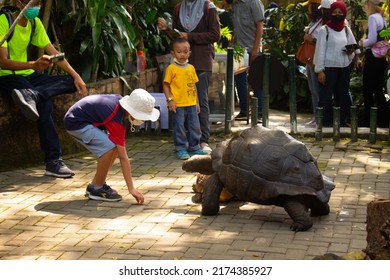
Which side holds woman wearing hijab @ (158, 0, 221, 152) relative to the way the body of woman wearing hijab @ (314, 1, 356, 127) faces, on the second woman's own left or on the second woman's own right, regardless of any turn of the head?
on the second woman's own right

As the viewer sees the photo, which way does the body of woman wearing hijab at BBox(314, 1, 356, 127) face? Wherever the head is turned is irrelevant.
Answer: toward the camera

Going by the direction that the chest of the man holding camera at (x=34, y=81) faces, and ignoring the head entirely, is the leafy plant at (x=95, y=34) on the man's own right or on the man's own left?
on the man's own left

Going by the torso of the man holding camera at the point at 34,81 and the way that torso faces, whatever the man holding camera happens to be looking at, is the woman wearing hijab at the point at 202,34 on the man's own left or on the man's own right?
on the man's own left

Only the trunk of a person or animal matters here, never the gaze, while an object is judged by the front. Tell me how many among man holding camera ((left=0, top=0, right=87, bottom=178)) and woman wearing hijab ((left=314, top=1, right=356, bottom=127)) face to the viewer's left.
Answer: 0

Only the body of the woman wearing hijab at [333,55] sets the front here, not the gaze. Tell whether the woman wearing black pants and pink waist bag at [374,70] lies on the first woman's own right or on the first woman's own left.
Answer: on the first woman's own left

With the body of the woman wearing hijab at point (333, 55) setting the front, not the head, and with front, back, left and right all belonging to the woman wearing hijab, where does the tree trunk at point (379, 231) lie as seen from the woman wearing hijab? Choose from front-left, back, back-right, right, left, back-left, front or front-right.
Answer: front

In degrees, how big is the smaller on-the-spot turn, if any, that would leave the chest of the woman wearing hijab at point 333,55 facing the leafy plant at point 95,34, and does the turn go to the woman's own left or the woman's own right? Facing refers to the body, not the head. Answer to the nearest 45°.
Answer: approximately 90° to the woman's own right
